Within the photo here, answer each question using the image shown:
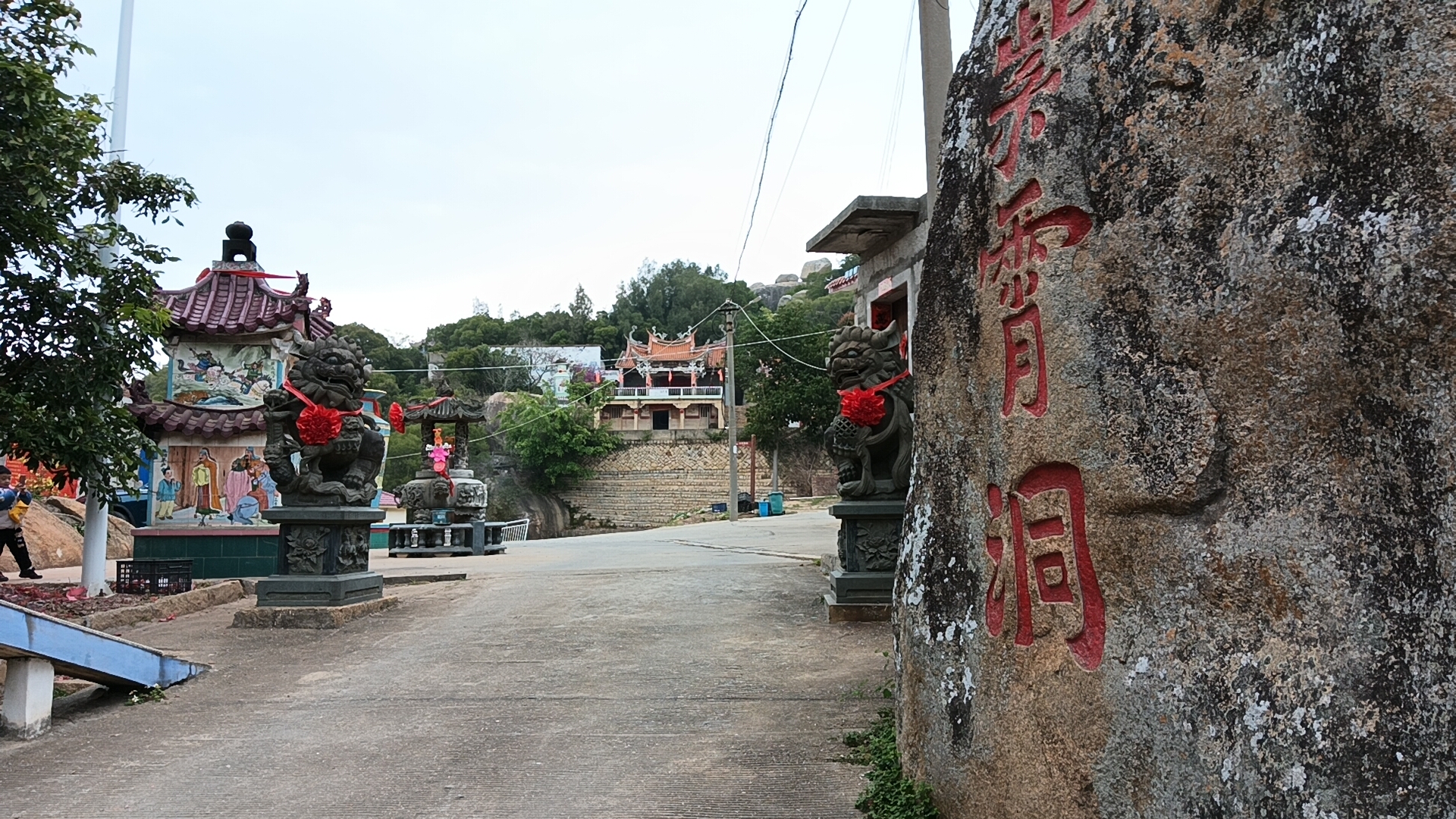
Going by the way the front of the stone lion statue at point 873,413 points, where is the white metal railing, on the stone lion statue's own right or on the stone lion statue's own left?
on the stone lion statue's own right

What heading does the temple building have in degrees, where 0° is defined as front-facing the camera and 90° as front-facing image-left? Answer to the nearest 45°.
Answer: approximately 0°

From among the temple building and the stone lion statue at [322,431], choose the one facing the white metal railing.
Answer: the temple building

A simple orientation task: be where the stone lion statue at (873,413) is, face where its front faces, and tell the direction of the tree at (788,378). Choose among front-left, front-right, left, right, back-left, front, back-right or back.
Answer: back-right

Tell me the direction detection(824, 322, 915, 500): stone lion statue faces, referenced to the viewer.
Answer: facing the viewer and to the left of the viewer

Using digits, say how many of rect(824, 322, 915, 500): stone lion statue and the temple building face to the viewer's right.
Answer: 0

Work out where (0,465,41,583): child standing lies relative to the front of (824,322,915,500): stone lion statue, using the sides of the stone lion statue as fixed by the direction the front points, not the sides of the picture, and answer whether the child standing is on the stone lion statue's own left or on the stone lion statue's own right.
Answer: on the stone lion statue's own right

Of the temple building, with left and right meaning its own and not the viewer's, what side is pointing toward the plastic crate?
front

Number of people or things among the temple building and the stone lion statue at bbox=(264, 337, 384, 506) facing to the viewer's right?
0

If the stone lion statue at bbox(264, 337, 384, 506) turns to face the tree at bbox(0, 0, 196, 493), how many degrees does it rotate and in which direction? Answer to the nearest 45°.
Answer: approximately 45° to its right

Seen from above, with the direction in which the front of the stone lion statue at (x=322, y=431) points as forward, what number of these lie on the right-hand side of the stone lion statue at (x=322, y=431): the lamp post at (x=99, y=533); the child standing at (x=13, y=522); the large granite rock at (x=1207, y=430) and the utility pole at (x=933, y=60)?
2

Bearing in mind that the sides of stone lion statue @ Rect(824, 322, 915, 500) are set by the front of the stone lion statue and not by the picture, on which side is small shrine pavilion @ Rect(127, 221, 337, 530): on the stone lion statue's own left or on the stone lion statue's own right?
on the stone lion statue's own right
